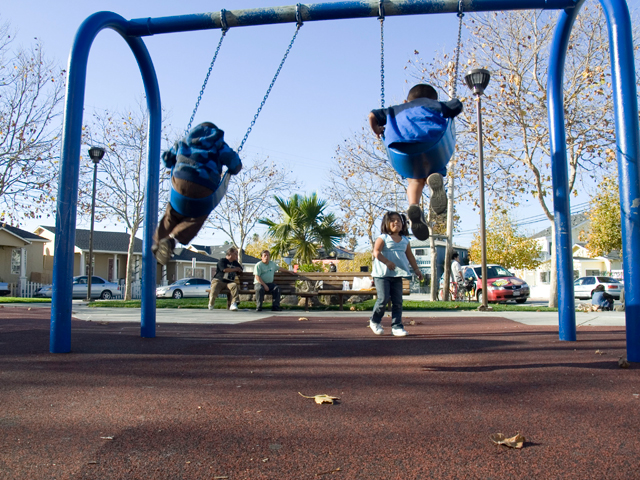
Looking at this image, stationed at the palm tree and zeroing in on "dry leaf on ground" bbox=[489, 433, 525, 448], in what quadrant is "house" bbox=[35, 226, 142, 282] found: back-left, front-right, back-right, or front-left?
back-right

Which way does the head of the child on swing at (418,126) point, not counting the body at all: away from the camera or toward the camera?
away from the camera

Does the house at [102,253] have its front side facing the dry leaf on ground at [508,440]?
yes

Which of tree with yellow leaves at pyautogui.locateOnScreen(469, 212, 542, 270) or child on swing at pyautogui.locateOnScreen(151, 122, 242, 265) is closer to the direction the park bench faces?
the child on swing

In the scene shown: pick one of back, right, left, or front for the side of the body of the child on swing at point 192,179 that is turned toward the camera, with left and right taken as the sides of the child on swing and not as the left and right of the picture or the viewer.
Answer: back

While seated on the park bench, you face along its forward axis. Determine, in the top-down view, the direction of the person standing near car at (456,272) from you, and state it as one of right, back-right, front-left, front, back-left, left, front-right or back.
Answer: back-left

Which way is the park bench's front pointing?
toward the camera

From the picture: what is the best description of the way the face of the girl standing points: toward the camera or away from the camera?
toward the camera

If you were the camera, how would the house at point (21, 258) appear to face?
facing the viewer

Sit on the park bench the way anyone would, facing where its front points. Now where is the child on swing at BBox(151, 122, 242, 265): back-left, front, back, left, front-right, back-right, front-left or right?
front

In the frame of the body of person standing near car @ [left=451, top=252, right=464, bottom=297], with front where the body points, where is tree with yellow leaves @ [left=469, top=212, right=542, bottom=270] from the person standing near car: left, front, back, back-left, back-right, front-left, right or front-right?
left

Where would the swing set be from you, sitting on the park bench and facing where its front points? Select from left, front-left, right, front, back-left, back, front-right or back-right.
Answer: front

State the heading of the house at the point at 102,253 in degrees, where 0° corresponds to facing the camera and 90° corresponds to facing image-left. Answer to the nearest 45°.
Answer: approximately 0°
